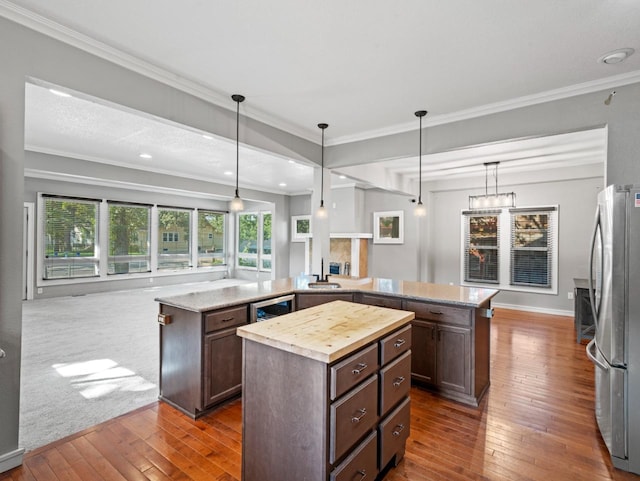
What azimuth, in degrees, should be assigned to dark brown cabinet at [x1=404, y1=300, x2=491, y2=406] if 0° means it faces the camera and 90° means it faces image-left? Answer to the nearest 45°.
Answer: approximately 45°

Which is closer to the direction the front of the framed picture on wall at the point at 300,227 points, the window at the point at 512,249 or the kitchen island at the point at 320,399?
the kitchen island

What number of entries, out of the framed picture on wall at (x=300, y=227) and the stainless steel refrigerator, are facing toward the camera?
1

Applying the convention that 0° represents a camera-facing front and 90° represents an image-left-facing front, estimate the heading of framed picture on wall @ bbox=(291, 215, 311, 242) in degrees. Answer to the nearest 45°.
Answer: approximately 0°

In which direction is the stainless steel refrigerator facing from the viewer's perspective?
to the viewer's left

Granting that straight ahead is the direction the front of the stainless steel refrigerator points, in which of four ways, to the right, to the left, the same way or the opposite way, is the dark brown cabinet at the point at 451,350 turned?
to the left
